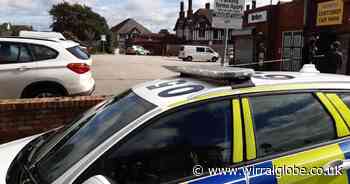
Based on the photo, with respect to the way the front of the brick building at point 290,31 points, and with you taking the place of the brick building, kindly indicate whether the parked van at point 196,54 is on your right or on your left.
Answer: on your right

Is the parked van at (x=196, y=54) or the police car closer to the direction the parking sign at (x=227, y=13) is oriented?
the police car

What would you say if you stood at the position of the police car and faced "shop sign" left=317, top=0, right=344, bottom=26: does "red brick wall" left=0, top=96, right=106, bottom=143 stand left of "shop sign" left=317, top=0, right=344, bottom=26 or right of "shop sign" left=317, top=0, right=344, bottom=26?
left

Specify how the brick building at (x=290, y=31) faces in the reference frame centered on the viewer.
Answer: facing the viewer and to the left of the viewer

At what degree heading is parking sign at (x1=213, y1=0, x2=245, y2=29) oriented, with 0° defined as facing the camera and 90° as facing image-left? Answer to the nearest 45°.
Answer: approximately 0°

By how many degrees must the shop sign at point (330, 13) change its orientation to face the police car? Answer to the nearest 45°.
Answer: approximately 45° to its left

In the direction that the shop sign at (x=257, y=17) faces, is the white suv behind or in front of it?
in front

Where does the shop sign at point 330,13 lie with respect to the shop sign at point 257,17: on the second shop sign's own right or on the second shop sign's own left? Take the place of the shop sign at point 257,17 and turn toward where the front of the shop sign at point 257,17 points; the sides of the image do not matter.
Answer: on the second shop sign's own left

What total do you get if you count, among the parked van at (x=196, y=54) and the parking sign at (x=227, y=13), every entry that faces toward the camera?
1

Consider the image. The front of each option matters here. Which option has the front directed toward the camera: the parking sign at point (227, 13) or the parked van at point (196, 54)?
the parking sign

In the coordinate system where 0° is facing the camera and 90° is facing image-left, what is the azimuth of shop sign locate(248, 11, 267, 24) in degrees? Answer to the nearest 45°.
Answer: approximately 45°

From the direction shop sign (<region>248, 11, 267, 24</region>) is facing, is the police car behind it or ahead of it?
ahead

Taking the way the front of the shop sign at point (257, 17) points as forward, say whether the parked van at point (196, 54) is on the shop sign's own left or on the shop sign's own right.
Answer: on the shop sign's own right

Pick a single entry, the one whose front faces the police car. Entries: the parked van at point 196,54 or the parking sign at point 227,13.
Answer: the parking sign
